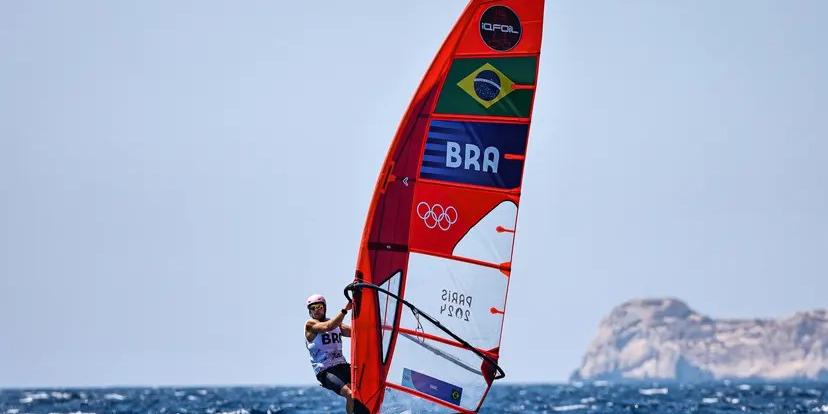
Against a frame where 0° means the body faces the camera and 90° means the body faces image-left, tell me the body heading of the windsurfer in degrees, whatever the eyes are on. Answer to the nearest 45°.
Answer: approximately 315°
